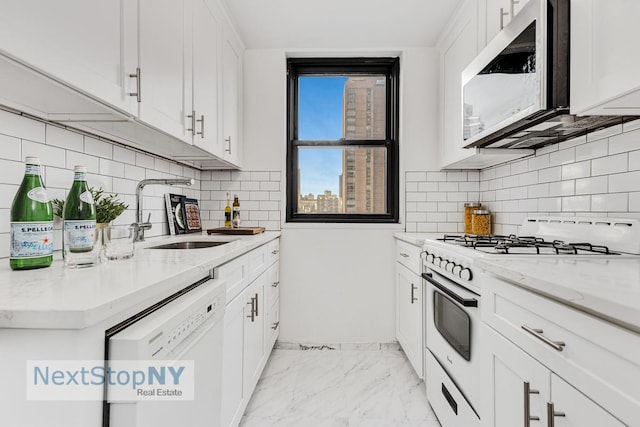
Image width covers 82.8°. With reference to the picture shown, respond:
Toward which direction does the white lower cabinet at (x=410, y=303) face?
to the viewer's left

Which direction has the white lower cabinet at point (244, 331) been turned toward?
to the viewer's right

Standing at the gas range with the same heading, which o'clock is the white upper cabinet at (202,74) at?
The white upper cabinet is roughly at 1 o'clock from the gas range.

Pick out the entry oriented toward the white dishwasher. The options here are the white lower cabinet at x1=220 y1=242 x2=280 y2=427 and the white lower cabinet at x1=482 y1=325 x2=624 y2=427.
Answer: the white lower cabinet at x1=482 y1=325 x2=624 y2=427

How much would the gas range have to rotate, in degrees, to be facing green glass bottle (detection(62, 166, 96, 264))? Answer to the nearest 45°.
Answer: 0° — it already faces it

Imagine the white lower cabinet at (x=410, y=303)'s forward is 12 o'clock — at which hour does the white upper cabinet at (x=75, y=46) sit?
The white upper cabinet is roughly at 10 o'clock from the white lower cabinet.

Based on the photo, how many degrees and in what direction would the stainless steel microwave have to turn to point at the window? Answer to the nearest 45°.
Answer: approximately 90° to its right
